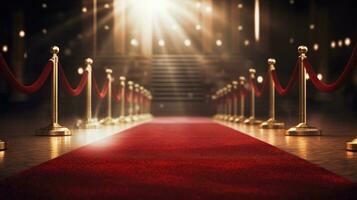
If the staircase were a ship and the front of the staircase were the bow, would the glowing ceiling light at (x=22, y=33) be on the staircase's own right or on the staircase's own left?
on the staircase's own right

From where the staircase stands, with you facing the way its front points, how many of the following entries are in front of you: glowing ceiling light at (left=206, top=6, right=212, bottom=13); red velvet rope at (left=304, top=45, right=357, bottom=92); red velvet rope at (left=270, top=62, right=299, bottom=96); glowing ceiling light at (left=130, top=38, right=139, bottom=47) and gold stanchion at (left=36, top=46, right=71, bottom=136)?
3

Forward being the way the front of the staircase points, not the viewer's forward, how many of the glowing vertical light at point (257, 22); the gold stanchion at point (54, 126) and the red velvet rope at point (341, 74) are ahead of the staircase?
2

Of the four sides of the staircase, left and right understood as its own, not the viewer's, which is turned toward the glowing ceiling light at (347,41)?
left

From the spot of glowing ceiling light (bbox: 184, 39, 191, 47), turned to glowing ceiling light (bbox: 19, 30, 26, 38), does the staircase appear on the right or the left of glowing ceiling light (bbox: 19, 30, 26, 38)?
left

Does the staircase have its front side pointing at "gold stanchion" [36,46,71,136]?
yes

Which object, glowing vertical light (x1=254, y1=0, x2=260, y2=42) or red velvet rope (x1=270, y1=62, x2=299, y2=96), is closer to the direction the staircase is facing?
the red velvet rope

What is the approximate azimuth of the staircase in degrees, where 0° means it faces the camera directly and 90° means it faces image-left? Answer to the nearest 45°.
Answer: approximately 0°

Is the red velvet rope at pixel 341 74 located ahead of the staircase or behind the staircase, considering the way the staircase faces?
ahead

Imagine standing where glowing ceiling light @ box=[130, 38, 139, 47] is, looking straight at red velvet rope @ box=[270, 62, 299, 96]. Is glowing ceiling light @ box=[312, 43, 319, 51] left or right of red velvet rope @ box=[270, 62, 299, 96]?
left

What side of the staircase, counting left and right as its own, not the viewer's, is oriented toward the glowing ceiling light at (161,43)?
back

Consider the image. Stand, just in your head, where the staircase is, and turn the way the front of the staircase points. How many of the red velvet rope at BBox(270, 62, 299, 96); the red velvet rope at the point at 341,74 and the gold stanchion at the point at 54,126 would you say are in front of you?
3
